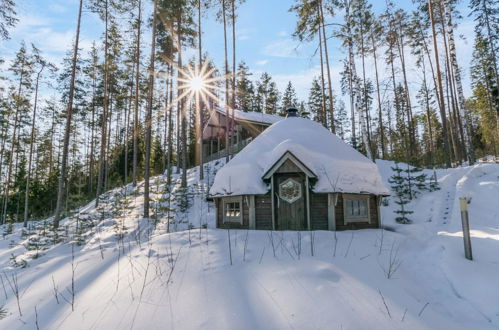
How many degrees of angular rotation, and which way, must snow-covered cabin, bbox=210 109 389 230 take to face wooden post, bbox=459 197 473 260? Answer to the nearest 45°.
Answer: approximately 45° to its left

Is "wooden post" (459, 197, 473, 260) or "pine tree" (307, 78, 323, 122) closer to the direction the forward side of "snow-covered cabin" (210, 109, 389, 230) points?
the wooden post

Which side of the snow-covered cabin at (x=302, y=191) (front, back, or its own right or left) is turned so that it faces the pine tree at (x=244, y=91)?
back

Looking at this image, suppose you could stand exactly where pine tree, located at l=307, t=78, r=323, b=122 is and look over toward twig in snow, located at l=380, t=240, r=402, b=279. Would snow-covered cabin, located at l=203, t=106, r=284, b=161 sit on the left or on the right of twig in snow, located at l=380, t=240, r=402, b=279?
right

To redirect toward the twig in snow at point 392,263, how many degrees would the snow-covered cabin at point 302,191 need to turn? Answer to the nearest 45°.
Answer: approximately 45° to its left

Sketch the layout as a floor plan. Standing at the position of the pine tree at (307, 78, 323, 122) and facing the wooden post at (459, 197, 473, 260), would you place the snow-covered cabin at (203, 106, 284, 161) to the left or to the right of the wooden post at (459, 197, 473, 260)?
right

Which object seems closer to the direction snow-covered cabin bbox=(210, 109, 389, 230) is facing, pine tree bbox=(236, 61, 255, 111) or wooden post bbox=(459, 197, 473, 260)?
the wooden post

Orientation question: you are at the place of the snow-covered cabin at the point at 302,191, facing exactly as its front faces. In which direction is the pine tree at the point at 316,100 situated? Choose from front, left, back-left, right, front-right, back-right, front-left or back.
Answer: back

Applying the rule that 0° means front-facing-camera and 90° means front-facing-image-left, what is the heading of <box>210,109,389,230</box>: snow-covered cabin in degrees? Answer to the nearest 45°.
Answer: approximately 0°

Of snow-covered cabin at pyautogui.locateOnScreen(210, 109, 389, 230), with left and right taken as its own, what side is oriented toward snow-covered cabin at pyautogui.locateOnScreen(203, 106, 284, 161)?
back
